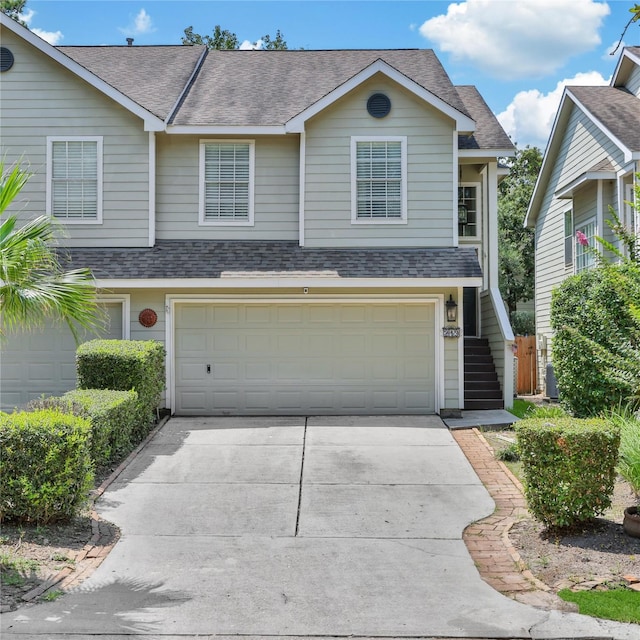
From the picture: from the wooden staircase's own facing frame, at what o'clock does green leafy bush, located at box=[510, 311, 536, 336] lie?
The green leafy bush is roughly at 6 o'clock from the wooden staircase.

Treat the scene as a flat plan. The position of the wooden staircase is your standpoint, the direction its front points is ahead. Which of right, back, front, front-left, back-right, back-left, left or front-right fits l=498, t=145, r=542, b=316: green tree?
back

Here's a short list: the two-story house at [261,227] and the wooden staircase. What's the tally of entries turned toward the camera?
2

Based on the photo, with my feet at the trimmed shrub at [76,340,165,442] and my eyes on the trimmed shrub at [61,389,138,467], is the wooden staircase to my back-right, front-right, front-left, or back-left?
back-left

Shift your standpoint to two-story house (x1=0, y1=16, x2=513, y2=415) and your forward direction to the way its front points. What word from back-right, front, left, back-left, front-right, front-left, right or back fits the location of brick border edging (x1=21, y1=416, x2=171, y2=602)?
front

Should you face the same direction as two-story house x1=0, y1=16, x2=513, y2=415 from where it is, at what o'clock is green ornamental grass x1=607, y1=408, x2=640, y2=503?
The green ornamental grass is roughly at 11 o'clock from the two-story house.

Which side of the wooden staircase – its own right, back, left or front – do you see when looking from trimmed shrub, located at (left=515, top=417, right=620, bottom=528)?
front

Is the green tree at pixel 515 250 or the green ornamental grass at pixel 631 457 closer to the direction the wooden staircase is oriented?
the green ornamental grass

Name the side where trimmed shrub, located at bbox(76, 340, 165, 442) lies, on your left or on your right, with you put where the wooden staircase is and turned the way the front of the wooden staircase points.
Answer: on your right

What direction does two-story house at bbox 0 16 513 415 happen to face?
toward the camera

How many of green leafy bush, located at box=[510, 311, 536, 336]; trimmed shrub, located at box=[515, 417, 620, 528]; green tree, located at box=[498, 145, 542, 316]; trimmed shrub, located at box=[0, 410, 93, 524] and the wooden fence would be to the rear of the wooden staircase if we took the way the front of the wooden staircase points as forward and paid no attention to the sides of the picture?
3

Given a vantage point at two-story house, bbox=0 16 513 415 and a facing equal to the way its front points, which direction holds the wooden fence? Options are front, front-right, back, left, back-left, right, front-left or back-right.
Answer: back-left

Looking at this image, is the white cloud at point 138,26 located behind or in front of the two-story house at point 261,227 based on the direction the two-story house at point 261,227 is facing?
behind

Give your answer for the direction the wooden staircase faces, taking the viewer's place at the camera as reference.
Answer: facing the viewer

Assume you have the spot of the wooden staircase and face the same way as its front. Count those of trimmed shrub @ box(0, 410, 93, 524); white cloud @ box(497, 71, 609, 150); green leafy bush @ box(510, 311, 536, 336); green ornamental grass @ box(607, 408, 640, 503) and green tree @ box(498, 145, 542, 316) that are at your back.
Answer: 3
